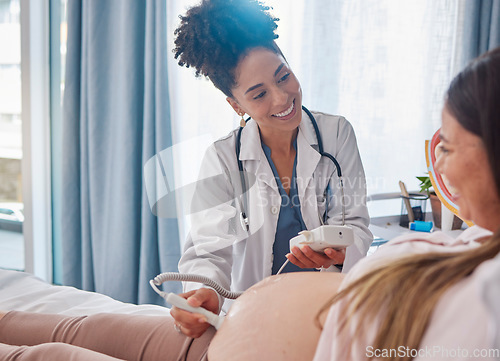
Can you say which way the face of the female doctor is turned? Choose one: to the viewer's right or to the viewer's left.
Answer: to the viewer's right

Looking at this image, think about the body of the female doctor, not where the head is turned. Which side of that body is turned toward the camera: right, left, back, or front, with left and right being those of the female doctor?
front
